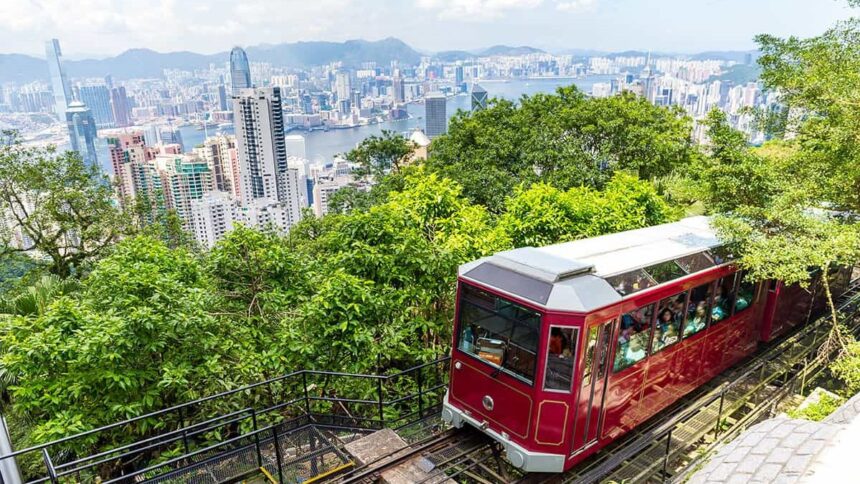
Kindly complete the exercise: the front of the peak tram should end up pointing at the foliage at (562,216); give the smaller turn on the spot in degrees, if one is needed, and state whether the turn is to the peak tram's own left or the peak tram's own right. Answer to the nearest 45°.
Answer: approximately 135° to the peak tram's own right

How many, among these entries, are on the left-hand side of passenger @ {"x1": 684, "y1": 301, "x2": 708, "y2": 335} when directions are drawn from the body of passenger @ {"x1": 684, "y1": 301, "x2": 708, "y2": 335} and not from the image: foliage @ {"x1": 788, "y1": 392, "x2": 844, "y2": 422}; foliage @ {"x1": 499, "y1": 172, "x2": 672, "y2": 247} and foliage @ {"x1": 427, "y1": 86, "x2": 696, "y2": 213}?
1

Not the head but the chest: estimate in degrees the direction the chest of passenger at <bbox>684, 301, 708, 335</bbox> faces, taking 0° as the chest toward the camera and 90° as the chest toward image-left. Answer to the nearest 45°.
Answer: approximately 45°

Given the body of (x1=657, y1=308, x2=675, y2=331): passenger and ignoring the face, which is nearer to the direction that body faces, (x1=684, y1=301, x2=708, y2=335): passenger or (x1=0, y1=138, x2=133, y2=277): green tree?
the green tree

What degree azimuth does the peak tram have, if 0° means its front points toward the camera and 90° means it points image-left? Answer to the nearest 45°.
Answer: approximately 45°

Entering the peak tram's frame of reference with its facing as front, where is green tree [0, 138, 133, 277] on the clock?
The green tree is roughly at 2 o'clock from the peak tram.

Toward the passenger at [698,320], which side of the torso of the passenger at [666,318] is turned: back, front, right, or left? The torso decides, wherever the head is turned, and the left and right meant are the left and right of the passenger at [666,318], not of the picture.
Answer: back

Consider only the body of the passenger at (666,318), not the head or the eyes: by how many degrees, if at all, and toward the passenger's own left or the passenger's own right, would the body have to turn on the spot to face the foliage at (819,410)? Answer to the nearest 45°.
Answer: approximately 135° to the passenger's own left

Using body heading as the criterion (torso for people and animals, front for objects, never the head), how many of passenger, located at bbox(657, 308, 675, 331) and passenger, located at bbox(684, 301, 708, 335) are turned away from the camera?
0

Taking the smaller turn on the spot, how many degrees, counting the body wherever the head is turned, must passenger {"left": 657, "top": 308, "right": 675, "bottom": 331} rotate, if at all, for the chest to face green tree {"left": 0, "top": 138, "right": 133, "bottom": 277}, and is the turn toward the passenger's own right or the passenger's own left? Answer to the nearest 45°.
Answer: approximately 45° to the passenger's own right
